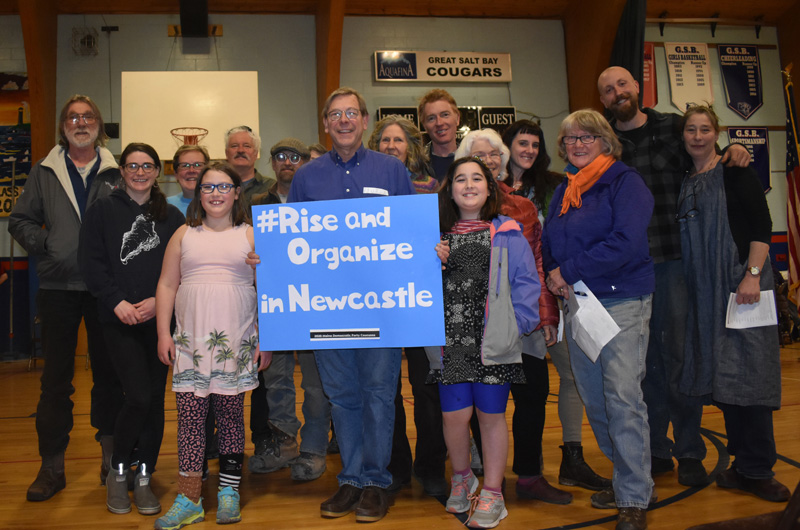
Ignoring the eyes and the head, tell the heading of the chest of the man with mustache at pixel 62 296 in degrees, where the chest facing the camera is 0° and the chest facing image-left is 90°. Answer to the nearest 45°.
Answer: approximately 0°

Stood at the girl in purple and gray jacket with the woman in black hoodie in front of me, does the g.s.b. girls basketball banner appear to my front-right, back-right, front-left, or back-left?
back-right

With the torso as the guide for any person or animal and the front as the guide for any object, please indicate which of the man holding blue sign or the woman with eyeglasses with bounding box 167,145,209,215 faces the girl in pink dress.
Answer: the woman with eyeglasses

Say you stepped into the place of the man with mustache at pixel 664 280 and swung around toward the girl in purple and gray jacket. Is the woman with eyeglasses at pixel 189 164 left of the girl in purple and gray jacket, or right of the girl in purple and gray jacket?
right

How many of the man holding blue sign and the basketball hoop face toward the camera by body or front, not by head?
2

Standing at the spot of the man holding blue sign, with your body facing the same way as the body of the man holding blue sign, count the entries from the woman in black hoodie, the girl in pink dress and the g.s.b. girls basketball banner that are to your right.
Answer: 2

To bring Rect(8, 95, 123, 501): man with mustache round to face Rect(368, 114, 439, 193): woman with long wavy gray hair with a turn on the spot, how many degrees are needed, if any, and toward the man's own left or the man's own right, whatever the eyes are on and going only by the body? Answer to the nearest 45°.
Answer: approximately 45° to the man's own left
